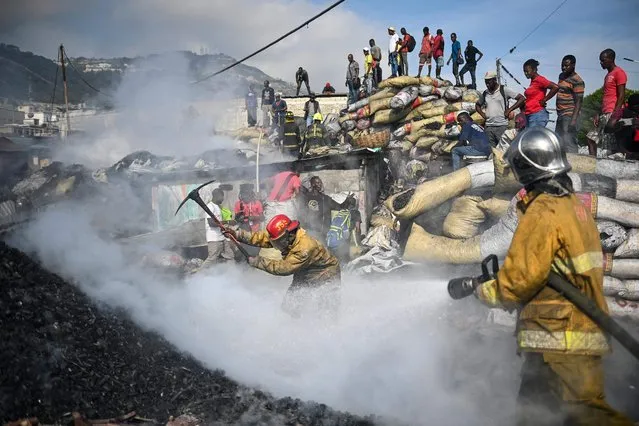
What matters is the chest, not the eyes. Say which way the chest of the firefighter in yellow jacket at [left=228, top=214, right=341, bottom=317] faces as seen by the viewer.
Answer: to the viewer's left

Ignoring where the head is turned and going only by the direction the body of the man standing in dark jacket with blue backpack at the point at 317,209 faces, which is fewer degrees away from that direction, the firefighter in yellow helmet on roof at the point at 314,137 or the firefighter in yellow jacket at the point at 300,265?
the firefighter in yellow jacket

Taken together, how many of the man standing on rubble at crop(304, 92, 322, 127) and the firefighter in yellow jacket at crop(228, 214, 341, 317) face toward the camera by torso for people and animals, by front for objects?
1

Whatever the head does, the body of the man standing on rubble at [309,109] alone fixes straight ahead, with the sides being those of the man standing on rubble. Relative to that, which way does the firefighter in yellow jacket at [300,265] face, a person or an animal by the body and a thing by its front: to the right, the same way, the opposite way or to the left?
to the right

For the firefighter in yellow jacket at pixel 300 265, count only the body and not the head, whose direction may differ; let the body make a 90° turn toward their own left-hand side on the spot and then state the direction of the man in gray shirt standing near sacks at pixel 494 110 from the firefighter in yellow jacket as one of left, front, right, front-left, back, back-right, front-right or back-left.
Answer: back-left

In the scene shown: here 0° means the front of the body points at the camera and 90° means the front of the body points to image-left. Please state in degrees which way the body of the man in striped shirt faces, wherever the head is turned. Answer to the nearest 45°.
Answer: approximately 45°

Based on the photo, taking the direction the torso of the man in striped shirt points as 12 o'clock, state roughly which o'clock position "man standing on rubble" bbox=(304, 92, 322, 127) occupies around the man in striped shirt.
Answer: The man standing on rubble is roughly at 3 o'clock from the man in striped shirt.

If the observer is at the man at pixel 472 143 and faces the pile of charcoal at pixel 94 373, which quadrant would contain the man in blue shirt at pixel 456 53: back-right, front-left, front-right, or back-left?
back-right

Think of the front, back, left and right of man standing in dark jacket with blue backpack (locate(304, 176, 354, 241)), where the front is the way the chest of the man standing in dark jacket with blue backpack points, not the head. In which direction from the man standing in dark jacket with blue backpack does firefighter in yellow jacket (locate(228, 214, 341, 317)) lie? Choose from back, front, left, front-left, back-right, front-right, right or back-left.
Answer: front-right

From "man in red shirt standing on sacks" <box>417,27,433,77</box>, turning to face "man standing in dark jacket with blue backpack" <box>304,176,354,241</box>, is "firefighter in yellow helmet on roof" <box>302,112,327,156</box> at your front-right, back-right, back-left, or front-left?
front-right

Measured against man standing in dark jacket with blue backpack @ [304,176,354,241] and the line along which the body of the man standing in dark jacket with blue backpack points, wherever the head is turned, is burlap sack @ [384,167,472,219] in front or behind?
in front

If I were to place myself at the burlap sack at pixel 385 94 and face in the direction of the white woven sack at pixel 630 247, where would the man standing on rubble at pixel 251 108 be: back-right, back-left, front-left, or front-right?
back-right

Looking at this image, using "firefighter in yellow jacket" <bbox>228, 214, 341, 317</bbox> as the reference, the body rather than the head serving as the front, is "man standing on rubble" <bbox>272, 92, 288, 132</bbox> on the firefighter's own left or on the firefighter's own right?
on the firefighter's own right

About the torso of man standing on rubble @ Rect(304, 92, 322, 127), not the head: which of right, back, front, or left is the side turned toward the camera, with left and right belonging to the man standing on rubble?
front

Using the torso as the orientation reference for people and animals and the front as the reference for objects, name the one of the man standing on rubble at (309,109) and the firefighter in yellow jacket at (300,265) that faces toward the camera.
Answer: the man standing on rubble

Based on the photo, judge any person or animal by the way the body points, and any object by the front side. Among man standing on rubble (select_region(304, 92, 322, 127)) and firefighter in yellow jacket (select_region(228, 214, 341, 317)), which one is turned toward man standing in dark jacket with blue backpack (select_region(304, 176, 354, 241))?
man standing on rubble (select_region(304, 92, 322, 127))

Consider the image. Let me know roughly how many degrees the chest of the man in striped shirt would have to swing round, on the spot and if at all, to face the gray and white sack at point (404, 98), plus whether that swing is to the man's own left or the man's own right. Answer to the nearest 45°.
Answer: approximately 90° to the man's own right
